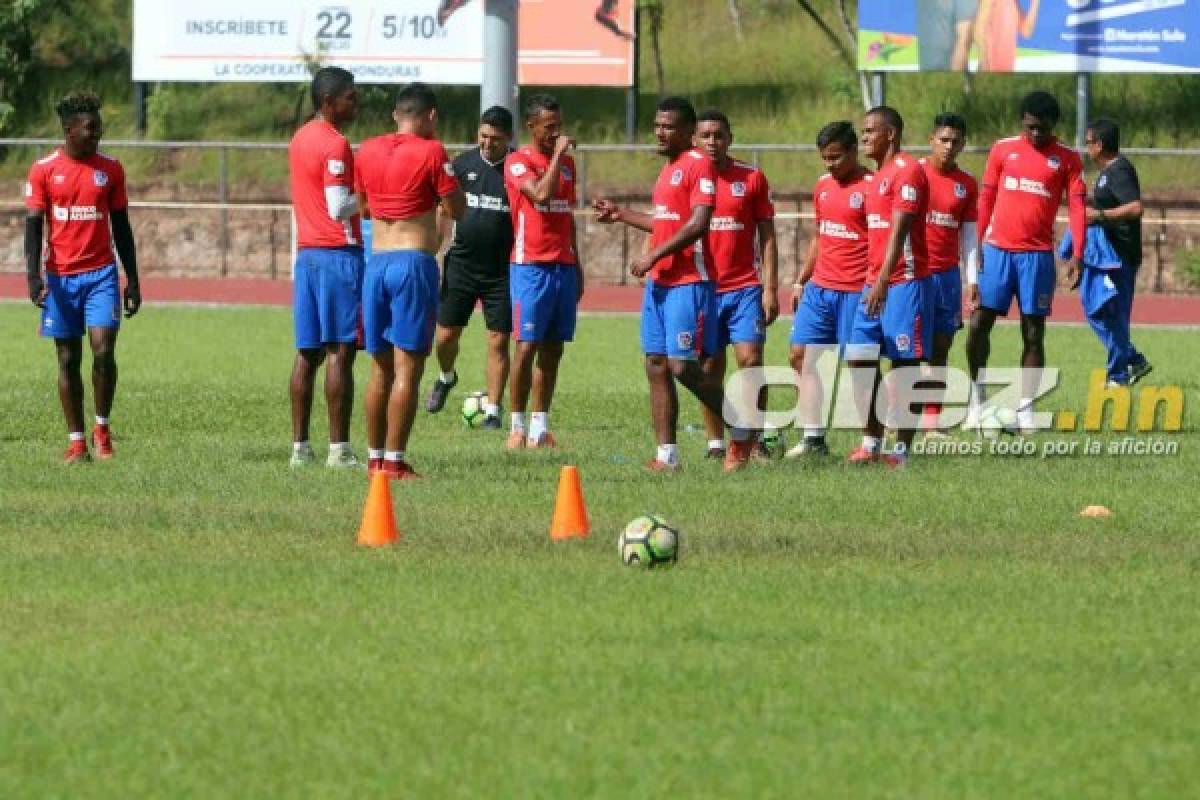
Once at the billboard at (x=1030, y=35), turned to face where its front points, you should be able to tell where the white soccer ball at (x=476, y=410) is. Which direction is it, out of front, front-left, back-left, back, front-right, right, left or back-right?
front

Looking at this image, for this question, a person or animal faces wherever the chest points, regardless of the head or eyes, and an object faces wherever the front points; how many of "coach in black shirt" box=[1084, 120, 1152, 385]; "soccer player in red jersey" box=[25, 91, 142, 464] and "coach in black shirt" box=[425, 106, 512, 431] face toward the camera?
2

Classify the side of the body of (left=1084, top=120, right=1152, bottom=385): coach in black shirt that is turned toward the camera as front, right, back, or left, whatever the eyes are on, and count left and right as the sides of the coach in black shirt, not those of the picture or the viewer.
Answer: left

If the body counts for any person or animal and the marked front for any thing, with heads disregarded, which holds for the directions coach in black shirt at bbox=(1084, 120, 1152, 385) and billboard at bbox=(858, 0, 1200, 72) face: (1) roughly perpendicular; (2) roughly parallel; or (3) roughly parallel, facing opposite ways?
roughly perpendicular

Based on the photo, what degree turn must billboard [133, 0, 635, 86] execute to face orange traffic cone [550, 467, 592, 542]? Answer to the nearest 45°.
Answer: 0° — it already faces it

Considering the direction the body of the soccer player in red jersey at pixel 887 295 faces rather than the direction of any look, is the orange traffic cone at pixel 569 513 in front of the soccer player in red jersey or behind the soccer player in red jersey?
in front

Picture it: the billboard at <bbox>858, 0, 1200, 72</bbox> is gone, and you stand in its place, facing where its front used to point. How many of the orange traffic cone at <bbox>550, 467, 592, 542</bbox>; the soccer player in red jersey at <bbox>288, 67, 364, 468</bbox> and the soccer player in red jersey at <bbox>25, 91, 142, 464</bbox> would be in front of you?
3

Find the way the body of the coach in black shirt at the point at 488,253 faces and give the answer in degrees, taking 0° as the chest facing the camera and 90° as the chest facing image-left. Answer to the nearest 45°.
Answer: approximately 0°

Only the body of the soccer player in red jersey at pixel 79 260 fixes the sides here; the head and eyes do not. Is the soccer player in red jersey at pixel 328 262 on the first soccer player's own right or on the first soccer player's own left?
on the first soccer player's own left

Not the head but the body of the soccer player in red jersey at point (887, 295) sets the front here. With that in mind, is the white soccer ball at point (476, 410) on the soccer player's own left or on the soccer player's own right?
on the soccer player's own right

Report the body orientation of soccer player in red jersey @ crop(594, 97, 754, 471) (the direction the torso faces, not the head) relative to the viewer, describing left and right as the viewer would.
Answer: facing the viewer and to the left of the viewer

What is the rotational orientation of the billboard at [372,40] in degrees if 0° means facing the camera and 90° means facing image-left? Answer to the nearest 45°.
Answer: approximately 0°

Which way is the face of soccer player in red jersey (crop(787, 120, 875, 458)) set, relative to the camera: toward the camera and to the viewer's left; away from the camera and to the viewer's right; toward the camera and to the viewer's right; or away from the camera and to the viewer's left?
toward the camera and to the viewer's left

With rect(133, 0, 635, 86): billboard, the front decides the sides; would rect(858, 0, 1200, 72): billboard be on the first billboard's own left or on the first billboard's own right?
on the first billboard's own left

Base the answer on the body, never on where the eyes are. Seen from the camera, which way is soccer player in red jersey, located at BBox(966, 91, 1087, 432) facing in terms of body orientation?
toward the camera

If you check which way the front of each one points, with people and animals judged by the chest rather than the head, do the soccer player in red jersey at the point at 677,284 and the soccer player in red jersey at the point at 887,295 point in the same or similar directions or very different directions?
same or similar directions

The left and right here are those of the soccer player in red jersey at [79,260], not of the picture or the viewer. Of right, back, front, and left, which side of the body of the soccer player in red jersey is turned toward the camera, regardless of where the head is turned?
front

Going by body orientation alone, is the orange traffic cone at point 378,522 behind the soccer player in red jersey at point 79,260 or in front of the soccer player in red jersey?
in front
